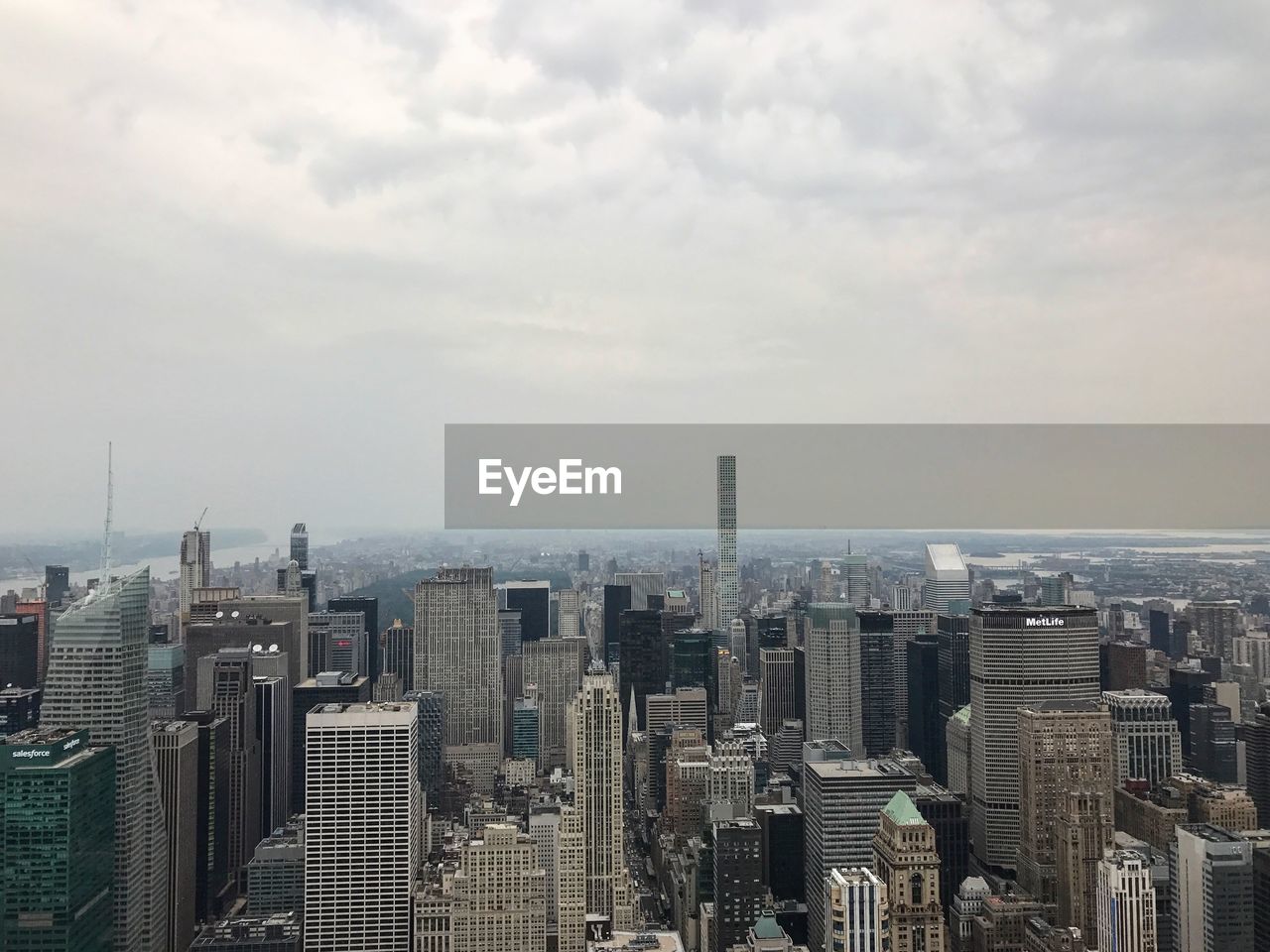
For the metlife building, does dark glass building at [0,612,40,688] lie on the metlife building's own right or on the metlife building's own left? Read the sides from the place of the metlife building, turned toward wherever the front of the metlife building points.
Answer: on the metlife building's own right

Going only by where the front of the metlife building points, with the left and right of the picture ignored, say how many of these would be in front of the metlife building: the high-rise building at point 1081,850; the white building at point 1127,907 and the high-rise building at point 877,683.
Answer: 2

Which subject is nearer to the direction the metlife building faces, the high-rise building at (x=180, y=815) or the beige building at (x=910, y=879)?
the beige building

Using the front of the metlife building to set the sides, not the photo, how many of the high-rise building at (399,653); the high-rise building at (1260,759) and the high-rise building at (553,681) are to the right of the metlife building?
2

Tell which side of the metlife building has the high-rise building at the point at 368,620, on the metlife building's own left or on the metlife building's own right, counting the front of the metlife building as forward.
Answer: on the metlife building's own right

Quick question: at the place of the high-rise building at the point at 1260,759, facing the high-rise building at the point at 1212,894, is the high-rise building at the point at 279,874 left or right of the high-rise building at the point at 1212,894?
right

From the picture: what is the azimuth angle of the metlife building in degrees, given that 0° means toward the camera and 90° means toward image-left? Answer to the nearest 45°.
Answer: approximately 0°

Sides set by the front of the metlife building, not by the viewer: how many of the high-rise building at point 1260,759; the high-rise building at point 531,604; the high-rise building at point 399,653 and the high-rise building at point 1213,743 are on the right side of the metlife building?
2

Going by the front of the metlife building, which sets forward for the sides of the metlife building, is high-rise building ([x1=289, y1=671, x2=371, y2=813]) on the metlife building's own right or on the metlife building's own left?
on the metlife building's own right

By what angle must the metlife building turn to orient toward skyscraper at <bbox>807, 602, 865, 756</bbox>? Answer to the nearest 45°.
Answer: approximately 135° to its right

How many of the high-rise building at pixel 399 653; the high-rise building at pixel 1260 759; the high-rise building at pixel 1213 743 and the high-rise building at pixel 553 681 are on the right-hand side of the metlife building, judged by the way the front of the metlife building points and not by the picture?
2
